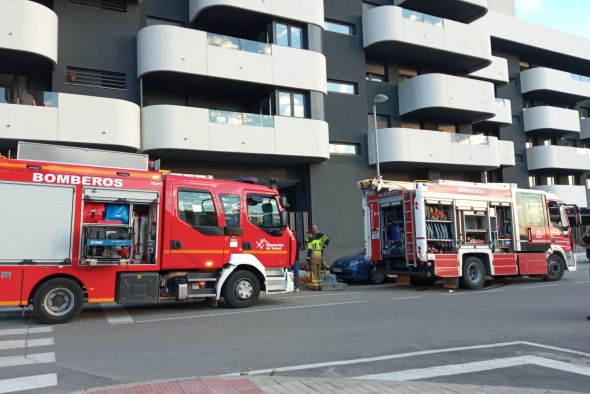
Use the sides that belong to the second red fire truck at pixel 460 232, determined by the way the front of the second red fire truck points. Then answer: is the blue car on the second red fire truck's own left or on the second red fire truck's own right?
on the second red fire truck's own left

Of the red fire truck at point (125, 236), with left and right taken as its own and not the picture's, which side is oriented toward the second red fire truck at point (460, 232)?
front

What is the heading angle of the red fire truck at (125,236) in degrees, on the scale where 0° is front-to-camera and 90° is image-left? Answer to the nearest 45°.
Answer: approximately 270°

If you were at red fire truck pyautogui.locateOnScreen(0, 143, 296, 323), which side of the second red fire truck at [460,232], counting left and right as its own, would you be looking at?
back

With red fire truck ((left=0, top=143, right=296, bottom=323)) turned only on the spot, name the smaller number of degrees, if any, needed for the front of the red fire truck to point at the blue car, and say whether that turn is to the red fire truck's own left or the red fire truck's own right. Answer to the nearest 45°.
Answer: approximately 45° to the red fire truck's own left

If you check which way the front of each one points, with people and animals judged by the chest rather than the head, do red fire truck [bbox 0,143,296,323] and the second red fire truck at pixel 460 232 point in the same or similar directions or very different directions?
same or similar directions

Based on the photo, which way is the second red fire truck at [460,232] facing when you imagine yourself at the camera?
facing away from the viewer and to the right of the viewer
